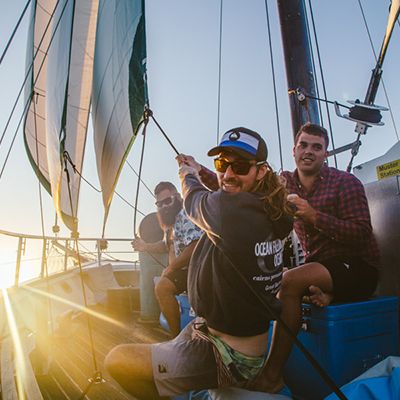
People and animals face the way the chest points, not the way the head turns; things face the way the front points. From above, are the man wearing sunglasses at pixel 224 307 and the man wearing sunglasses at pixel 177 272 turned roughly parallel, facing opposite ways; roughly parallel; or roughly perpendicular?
roughly perpendicular

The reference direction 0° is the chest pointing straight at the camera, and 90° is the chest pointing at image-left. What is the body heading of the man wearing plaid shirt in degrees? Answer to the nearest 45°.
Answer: approximately 45°

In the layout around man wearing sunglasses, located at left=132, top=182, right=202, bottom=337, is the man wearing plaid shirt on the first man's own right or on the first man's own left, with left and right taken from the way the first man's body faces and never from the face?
on the first man's own left

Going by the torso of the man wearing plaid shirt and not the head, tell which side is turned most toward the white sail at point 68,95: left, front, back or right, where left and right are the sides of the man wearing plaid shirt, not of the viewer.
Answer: right

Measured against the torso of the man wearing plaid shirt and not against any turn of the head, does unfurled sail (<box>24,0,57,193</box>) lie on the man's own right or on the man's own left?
on the man's own right
